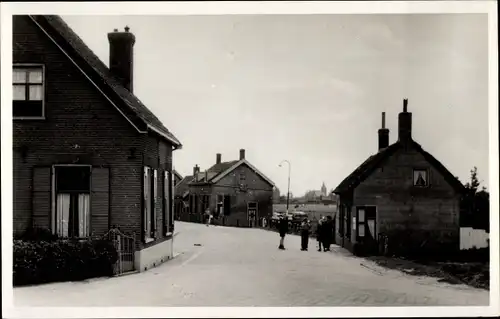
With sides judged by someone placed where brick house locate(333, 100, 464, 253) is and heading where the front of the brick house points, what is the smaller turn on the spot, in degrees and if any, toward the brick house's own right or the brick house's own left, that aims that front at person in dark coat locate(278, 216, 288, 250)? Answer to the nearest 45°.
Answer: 0° — it already faces them

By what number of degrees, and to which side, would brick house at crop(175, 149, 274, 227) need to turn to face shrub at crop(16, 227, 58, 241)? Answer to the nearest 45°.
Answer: approximately 45° to its right

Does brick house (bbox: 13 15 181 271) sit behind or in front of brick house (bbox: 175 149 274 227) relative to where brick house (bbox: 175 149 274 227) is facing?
in front

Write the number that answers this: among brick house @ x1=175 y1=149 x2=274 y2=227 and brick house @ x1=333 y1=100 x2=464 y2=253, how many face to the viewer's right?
0

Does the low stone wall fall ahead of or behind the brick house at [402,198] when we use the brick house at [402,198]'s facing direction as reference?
ahead

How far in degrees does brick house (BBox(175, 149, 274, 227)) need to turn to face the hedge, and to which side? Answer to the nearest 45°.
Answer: approximately 45° to its right

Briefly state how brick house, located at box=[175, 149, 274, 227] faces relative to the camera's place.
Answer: facing the viewer and to the left of the viewer
